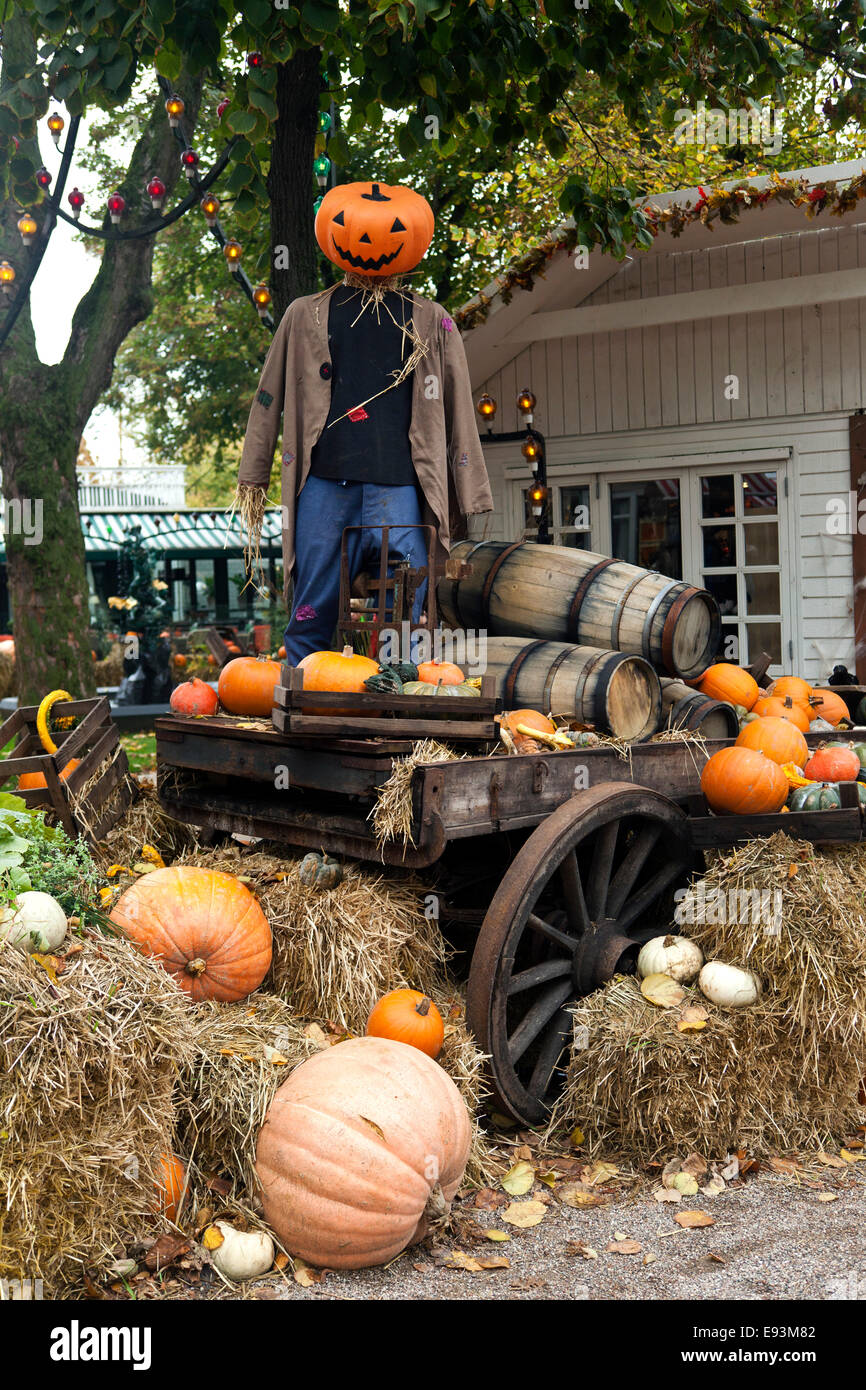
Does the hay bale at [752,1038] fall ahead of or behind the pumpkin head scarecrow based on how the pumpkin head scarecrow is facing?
ahead

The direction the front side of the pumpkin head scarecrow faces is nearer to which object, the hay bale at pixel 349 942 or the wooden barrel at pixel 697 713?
the hay bale

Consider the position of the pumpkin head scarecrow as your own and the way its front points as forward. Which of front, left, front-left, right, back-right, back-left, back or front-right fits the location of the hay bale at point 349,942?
front

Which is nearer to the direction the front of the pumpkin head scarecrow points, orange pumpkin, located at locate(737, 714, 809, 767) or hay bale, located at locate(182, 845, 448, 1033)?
the hay bale

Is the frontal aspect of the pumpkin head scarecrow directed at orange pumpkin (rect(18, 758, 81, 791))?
no

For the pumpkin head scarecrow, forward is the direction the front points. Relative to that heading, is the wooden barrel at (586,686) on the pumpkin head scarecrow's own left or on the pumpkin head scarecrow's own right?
on the pumpkin head scarecrow's own left

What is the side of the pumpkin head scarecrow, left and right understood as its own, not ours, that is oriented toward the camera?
front

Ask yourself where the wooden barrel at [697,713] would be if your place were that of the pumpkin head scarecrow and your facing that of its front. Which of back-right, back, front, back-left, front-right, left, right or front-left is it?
left

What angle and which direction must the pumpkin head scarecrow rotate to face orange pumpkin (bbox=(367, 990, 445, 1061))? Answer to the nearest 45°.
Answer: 0° — it already faces it

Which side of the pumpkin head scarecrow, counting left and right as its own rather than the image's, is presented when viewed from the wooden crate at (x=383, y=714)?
front

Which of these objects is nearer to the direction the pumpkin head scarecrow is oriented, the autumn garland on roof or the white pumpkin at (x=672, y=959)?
the white pumpkin

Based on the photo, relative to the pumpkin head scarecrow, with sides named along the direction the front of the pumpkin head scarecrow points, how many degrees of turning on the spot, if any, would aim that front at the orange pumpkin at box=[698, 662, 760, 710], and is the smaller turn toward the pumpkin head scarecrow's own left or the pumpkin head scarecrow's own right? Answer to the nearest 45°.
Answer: approximately 90° to the pumpkin head scarecrow's own left

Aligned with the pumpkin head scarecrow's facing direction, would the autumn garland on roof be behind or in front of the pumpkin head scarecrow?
behind

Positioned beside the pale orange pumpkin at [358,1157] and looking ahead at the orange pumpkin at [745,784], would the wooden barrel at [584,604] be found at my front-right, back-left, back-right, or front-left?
front-left
